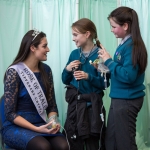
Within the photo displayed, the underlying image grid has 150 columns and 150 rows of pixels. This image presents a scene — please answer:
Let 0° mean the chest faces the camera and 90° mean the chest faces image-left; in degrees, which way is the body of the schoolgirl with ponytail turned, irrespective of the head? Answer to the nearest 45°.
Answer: approximately 90°

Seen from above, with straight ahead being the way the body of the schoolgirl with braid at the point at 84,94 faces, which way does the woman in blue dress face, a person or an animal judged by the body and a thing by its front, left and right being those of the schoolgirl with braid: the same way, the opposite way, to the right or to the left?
to the left

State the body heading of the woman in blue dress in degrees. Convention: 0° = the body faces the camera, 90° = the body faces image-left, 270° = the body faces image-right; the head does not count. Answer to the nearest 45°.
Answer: approximately 315°

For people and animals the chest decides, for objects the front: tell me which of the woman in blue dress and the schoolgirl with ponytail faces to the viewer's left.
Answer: the schoolgirl with ponytail

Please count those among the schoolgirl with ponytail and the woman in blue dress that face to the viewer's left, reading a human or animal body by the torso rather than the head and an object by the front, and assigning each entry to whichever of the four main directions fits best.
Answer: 1

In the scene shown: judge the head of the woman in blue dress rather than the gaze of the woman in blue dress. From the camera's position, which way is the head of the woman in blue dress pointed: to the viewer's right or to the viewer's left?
to the viewer's right
